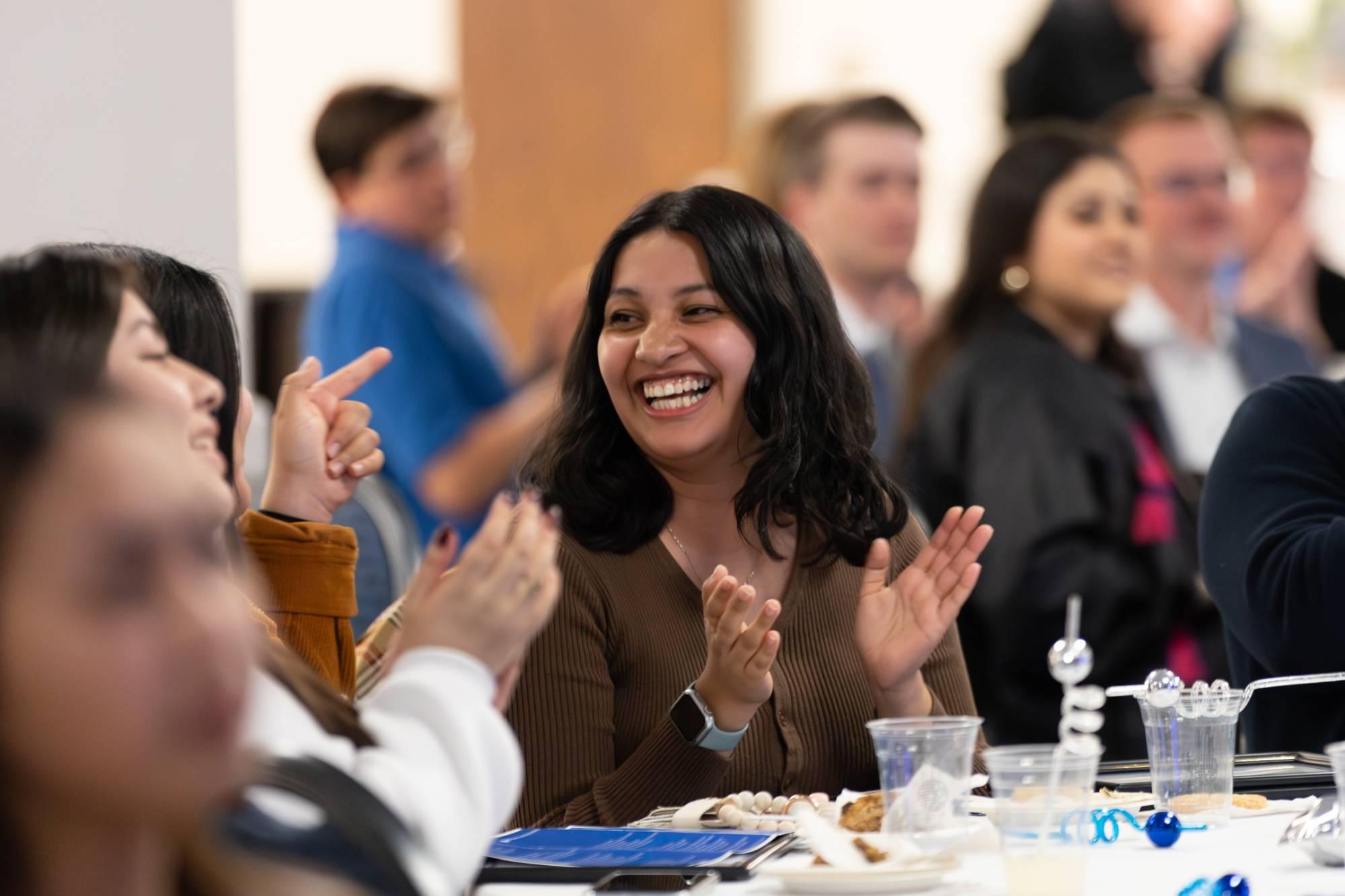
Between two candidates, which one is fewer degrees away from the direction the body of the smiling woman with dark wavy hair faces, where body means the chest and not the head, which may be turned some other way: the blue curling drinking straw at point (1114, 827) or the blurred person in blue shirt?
the blue curling drinking straw

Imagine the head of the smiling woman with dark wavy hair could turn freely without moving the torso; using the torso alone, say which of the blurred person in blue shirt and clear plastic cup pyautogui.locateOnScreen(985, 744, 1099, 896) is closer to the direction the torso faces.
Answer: the clear plastic cup

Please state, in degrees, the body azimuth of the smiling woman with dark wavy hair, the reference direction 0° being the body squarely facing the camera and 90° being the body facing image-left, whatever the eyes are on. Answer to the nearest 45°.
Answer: approximately 0°

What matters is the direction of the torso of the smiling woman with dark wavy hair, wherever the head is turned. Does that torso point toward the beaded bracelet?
yes

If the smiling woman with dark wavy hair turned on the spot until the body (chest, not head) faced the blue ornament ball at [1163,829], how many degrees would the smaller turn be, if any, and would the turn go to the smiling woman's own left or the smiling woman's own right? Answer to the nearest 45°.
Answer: approximately 45° to the smiling woman's own left

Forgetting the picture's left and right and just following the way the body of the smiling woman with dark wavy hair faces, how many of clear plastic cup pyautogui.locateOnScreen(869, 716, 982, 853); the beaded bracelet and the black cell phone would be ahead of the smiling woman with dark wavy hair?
3

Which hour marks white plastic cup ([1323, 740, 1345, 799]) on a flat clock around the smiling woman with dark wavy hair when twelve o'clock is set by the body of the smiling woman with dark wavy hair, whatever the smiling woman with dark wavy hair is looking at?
The white plastic cup is roughly at 11 o'clock from the smiling woman with dark wavy hair.

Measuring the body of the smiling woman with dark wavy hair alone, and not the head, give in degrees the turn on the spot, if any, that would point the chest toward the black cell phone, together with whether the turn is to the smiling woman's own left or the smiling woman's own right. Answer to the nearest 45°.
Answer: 0° — they already face it

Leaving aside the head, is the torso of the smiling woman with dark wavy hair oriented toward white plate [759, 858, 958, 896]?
yes
